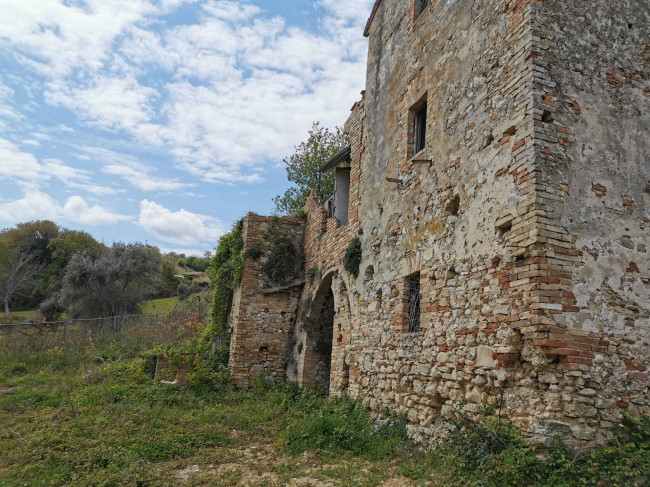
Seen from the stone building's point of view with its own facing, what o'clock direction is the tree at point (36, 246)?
The tree is roughly at 3 o'clock from the stone building.

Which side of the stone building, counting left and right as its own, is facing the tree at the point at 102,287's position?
right

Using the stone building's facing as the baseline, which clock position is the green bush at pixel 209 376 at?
The green bush is roughly at 3 o'clock from the stone building.

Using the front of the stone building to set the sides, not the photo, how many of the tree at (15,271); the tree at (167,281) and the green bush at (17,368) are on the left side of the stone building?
0

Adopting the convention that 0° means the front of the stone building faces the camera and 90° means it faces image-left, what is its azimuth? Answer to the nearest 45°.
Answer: approximately 45°

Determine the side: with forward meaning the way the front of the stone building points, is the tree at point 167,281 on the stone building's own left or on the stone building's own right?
on the stone building's own right

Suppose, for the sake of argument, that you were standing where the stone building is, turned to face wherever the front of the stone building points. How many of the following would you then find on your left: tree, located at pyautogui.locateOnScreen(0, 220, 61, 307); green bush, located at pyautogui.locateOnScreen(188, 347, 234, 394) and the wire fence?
0

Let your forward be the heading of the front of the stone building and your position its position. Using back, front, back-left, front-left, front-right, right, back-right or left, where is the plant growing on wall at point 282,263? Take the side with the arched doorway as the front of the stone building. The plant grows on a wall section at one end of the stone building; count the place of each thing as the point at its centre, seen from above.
right

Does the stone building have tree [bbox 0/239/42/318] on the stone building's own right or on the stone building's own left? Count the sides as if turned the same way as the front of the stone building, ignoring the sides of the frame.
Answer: on the stone building's own right
